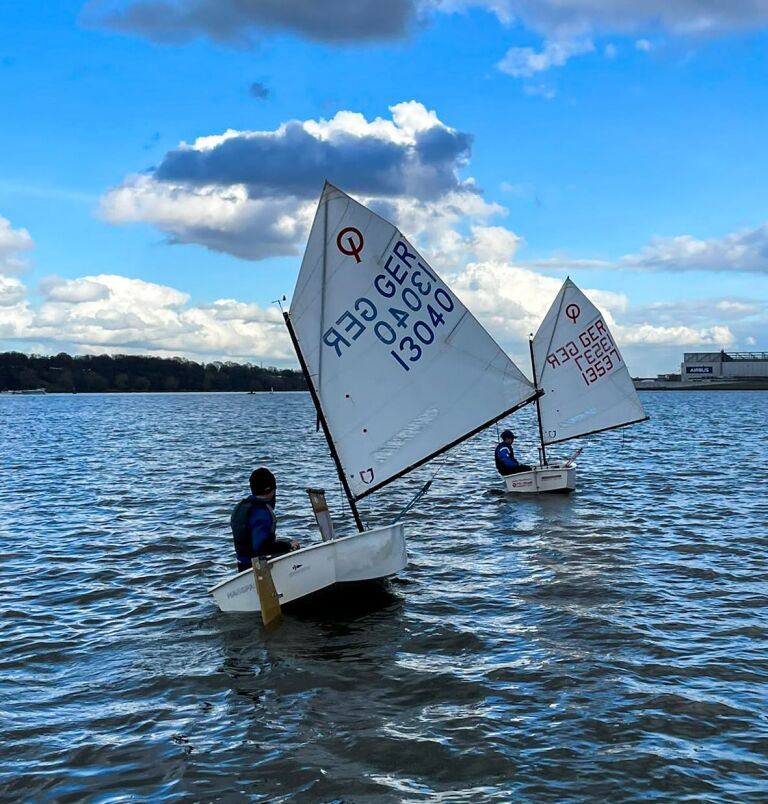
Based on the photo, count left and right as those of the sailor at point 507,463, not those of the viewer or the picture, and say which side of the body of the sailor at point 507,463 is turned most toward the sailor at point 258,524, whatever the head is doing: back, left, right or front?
right

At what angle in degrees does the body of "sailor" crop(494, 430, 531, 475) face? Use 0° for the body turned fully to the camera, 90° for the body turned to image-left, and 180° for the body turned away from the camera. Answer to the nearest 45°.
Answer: approximately 270°

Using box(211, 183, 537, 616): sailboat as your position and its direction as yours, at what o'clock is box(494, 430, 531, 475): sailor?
The sailor is roughly at 11 o'clock from the sailboat.

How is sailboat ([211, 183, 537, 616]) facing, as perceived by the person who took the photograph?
facing away from the viewer and to the right of the viewer
